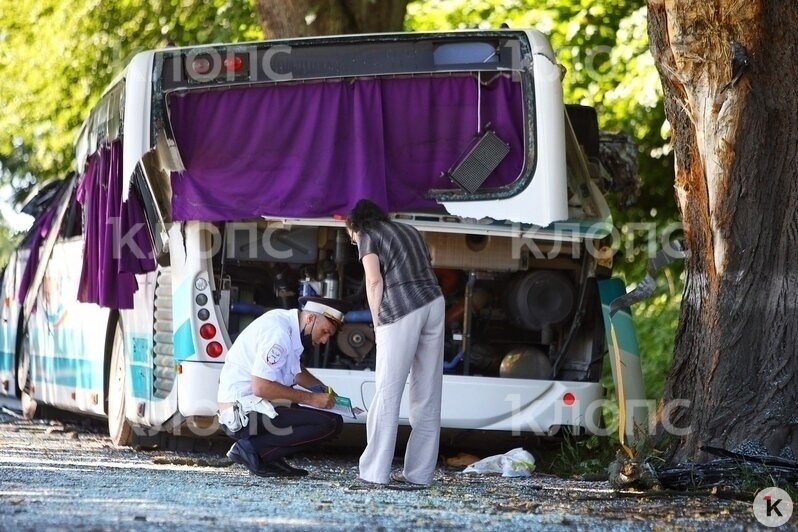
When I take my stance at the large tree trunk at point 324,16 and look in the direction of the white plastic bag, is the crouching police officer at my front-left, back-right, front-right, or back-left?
front-right

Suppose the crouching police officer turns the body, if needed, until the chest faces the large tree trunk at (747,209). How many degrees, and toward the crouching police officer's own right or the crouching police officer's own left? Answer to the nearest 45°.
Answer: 0° — they already face it

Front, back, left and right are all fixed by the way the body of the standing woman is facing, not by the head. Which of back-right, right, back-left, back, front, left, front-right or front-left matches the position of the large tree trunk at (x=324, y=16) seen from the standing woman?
front-right

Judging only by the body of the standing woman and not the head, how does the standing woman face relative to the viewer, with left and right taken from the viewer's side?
facing away from the viewer and to the left of the viewer

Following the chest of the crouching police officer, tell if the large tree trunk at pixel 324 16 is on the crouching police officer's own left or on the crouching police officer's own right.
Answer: on the crouching police officer's own left

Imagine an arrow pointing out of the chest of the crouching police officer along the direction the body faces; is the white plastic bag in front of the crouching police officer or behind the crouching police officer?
in front

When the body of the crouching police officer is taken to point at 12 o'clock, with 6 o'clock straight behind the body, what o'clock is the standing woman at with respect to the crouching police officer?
The standing woman is roughly at 1 o'clock from the crouching police officer.

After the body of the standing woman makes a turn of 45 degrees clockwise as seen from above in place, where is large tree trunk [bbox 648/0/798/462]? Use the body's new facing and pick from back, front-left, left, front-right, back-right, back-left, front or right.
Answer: right

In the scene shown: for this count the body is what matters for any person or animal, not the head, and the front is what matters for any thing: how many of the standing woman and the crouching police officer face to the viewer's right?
1

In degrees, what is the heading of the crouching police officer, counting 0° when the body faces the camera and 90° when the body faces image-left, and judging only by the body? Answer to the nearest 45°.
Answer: approximately 270°

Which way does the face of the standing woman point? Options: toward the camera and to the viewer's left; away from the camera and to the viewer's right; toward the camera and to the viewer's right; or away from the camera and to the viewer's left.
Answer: away from the camera and to the viewer's left
